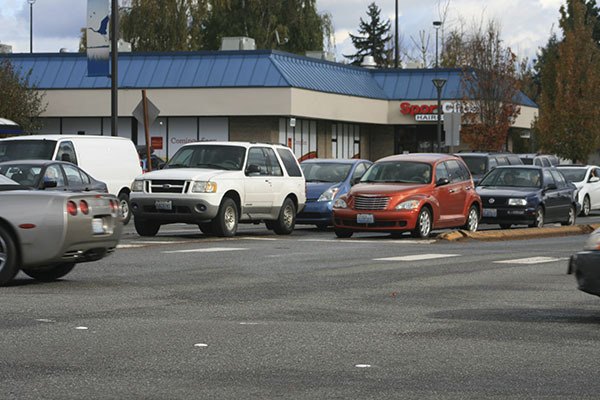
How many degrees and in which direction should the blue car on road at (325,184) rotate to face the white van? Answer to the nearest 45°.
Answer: approximately 45° to its right

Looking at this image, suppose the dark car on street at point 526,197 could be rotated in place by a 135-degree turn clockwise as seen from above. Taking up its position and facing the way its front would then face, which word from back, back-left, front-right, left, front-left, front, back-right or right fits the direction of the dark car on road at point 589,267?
back

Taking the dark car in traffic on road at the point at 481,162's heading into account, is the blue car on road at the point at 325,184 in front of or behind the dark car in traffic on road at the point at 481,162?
in front

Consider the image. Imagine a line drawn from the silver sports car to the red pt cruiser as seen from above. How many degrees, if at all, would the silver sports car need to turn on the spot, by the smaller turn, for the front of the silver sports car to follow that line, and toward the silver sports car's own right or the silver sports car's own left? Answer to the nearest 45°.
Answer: approximately 90° to the silver sports car's own right

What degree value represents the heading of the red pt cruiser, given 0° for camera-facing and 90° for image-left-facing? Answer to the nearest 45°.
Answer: approximately 45°

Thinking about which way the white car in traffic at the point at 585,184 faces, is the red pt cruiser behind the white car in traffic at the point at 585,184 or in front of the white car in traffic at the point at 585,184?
in front

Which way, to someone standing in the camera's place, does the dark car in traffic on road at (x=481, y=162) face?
facing the viewer and to the left of the viewer
